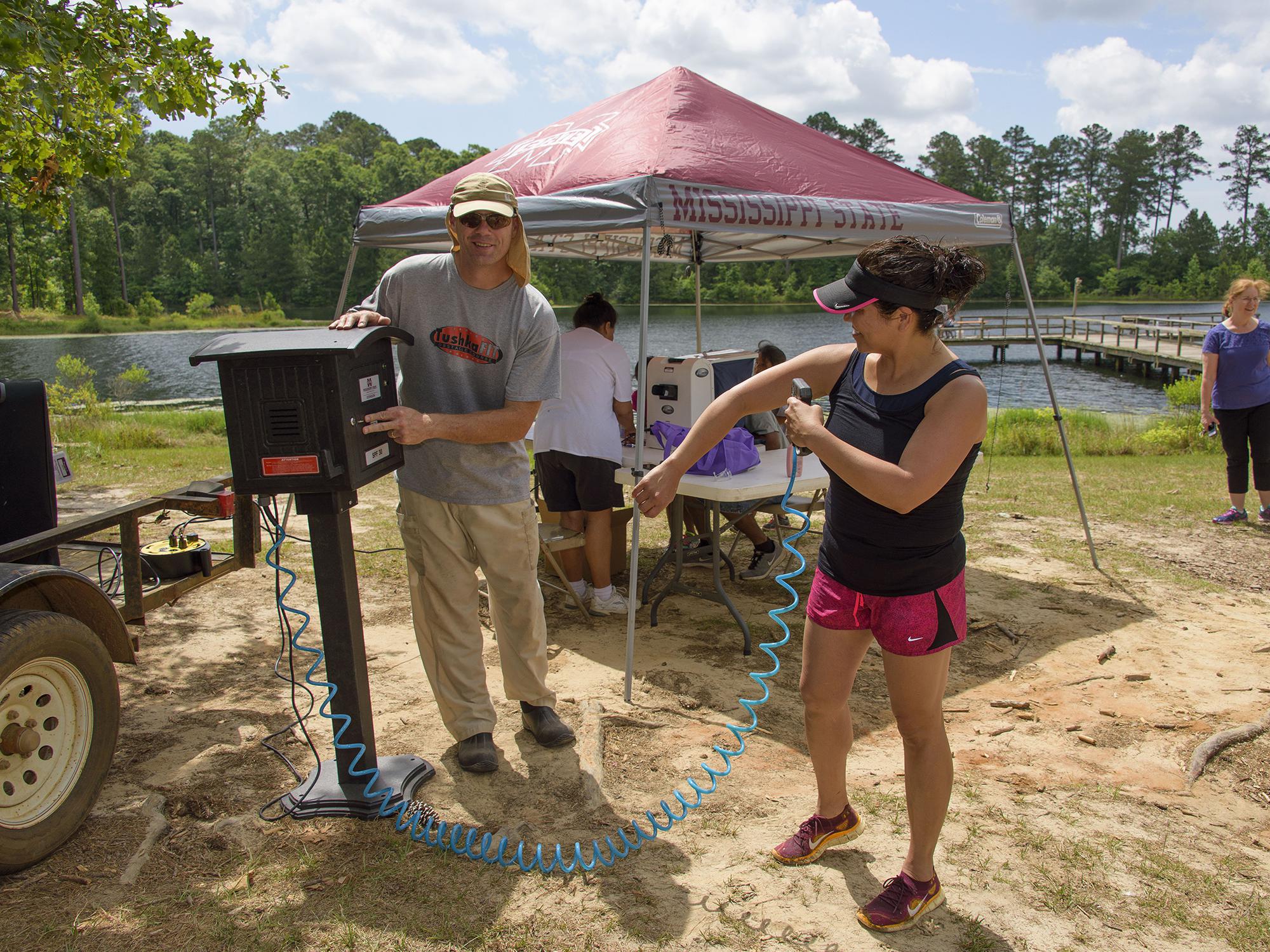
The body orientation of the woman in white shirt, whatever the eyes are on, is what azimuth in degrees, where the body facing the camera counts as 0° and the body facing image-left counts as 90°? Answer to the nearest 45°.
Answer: approximately 225°

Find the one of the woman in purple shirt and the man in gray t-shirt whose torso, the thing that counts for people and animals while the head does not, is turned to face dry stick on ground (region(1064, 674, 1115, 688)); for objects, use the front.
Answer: the woman in purple shirt

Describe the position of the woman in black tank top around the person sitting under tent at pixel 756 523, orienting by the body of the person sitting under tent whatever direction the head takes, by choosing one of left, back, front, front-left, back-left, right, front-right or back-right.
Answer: front-left

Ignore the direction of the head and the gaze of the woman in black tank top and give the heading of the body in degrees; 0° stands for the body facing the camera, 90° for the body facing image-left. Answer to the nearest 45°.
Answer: approximately 45°

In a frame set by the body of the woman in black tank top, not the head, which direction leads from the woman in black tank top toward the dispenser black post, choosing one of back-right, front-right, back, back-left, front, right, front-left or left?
front-right

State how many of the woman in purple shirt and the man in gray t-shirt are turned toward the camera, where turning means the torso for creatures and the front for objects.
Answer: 2

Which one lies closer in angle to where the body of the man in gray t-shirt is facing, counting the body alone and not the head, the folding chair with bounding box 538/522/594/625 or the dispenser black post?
the dispenser black post

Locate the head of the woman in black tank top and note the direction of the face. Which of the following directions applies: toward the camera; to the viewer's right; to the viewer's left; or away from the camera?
to the viewer's left

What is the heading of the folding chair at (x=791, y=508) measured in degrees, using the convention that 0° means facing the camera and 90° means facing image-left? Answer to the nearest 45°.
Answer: approximately 45°

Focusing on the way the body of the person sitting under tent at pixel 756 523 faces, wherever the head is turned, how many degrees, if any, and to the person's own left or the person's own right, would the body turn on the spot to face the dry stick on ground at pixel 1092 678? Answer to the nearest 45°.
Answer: approximately 90° to the person's own left

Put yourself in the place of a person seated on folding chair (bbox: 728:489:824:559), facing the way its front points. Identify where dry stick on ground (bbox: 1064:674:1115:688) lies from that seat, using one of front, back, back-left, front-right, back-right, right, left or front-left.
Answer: left

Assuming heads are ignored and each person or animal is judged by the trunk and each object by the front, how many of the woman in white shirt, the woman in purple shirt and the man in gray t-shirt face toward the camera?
2

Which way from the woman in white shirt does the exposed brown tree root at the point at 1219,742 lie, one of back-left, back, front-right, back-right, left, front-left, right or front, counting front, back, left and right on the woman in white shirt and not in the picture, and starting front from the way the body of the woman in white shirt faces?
right

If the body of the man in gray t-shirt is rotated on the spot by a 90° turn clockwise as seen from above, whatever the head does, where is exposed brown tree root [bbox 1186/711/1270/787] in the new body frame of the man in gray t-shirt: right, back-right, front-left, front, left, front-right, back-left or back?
back
